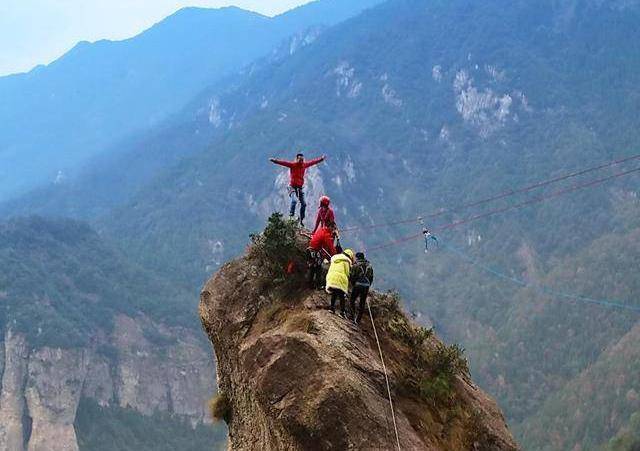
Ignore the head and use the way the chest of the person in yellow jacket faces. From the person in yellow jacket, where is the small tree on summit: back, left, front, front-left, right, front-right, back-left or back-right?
left

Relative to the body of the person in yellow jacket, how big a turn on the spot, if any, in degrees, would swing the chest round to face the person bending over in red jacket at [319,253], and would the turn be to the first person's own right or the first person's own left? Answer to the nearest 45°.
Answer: approximately 45° to the first person's own left

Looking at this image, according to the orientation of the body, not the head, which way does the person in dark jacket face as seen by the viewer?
away from the camera

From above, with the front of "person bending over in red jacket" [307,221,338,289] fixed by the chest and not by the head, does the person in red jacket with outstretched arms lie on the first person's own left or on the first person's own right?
on the first person's own left

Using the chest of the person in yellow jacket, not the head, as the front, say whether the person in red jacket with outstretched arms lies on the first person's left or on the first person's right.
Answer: on the first person's left

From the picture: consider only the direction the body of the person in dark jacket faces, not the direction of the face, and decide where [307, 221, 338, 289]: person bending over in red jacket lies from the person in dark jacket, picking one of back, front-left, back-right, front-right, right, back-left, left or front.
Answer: front-left

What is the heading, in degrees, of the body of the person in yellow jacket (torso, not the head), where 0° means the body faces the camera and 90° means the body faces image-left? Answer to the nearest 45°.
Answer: approximately 225°

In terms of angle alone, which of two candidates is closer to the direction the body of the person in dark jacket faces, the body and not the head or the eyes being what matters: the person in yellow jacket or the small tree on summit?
the small tree on summit
